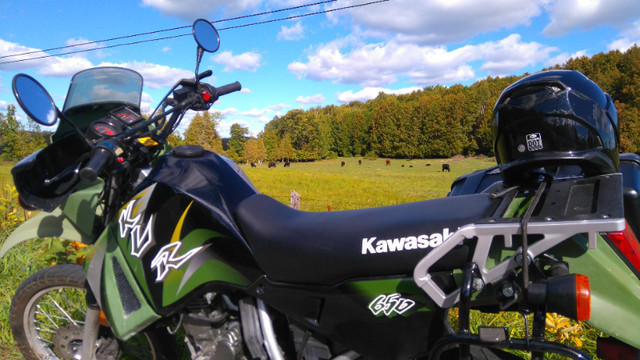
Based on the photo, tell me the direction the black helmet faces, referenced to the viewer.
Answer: facing away from the viewer and to the right of the viewer
